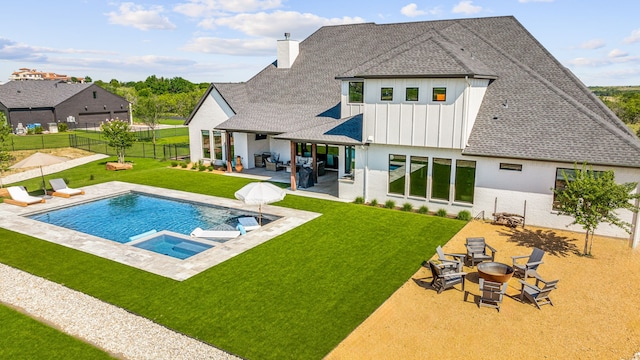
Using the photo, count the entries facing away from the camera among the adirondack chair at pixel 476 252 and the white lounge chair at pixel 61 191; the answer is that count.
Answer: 0

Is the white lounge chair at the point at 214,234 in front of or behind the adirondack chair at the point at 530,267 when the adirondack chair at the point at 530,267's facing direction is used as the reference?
in front

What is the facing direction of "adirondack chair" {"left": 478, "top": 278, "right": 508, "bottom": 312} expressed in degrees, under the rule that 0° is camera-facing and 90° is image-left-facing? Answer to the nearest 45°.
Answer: approximately 180°

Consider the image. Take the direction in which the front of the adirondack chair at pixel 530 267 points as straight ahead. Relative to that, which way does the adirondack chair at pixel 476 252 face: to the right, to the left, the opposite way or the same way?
to the left

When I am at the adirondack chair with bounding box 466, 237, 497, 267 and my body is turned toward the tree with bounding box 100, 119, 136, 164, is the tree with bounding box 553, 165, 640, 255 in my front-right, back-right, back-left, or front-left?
back-right

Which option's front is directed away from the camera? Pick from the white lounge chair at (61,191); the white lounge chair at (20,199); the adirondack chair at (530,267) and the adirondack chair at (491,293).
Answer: the adirondack chair at (491,293)

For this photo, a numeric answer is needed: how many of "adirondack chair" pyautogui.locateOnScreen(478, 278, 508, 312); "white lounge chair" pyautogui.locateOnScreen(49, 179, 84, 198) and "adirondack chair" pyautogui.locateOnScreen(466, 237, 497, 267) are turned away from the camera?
1

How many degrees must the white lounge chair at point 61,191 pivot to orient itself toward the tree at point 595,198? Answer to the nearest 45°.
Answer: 0° — it already faces it

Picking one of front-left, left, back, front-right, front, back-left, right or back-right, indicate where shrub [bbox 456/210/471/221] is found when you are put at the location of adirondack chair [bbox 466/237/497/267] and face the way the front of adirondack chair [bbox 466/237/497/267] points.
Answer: back-left

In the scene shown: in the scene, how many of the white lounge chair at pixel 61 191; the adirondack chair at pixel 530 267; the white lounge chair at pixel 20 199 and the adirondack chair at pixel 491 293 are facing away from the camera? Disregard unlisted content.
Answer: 1

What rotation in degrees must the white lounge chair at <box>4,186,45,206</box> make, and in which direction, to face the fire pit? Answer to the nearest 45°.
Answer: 0° — it already faces it

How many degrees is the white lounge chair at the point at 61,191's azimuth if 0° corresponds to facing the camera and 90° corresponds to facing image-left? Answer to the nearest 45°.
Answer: approximately 315°

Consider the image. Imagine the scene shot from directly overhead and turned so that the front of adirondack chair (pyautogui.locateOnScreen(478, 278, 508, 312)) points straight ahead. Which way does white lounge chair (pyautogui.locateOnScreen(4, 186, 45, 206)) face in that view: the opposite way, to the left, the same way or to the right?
to the right

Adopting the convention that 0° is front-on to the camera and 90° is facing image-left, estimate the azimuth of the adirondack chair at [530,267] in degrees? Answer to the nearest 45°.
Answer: approximately 45°

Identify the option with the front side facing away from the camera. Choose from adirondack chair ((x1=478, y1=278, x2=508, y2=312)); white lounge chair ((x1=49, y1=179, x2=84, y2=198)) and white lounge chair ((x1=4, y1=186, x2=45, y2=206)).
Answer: the adirondack chair

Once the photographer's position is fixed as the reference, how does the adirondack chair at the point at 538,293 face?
facing away from the viewer and to the left of the viewer

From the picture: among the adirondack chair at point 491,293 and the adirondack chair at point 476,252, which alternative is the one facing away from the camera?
the adirondack chair at point 491,293

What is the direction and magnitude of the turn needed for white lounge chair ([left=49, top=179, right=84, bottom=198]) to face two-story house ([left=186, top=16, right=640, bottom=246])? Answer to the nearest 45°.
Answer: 0° — it already faces it

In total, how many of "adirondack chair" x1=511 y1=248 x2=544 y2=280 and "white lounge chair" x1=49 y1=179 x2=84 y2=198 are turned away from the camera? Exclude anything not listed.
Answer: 0

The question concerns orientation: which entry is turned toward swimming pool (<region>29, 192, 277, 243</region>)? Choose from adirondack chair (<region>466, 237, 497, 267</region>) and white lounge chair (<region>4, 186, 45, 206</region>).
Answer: the white lounge chair
